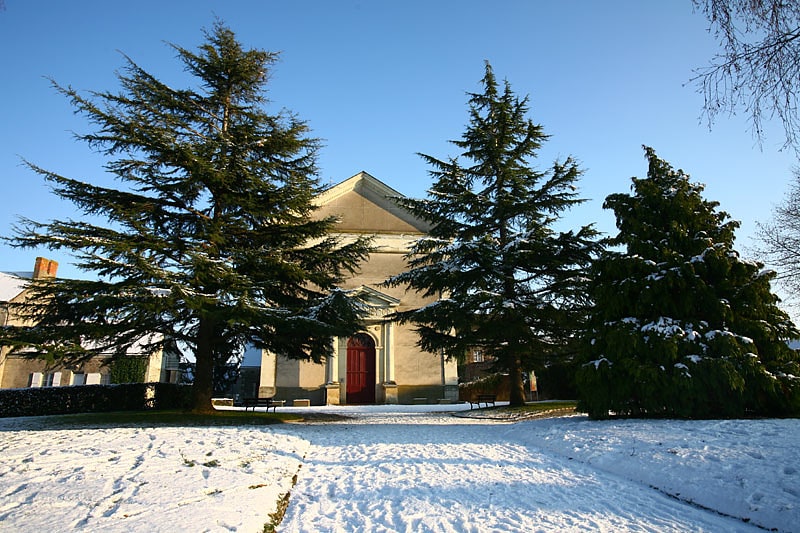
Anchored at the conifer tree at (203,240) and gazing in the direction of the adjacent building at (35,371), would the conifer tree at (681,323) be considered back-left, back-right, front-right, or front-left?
back-right

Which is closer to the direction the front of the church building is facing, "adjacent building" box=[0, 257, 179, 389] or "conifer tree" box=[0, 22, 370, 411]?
the conifer tree

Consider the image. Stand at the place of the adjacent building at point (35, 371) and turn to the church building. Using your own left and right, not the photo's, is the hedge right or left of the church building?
right

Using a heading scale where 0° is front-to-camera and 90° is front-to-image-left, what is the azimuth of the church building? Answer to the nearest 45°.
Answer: approximately 0°

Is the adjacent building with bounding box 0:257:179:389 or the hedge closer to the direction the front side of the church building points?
the hedge

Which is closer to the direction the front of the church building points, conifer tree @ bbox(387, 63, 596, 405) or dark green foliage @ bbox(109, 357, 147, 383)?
the conifer tree

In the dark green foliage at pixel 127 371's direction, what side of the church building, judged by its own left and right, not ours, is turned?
right

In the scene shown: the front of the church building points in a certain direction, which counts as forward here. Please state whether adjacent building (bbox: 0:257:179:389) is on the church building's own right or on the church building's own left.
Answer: on the church building's own right

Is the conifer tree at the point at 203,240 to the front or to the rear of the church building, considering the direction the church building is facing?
to the front

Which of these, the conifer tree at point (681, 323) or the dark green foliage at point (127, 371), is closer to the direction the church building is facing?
the conifer tree

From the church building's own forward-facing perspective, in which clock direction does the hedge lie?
The hedge is roughly at 2 o'clock from the church building.

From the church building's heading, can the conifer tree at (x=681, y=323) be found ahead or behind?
ahead

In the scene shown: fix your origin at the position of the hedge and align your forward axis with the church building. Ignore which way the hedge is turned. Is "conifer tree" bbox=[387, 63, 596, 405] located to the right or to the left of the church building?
right
